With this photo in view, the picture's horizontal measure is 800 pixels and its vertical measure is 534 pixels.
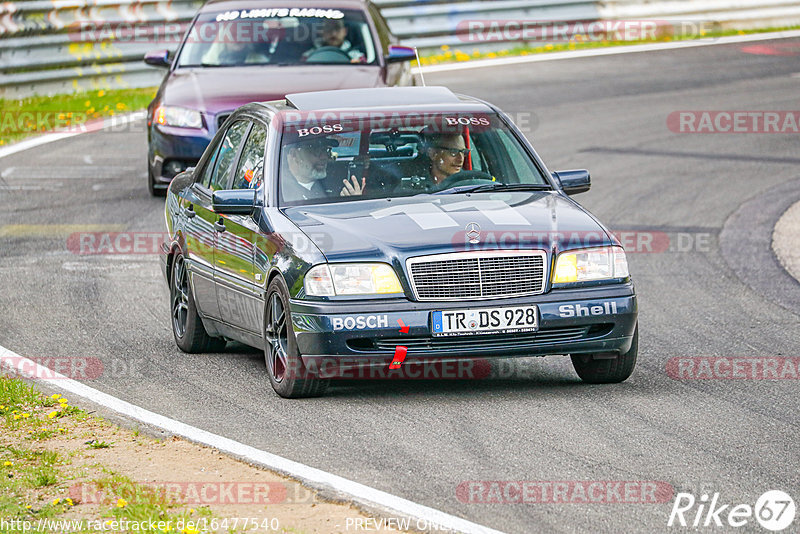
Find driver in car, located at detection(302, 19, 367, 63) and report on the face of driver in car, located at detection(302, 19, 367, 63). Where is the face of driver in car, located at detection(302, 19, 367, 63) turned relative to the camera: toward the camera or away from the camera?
toward the camera

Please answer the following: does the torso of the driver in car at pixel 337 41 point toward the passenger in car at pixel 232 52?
no

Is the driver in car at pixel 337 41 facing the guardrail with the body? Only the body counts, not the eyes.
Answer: no

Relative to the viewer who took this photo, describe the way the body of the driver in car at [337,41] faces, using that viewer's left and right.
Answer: facing the viewer

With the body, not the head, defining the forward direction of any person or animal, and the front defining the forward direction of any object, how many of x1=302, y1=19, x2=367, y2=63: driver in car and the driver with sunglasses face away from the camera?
0

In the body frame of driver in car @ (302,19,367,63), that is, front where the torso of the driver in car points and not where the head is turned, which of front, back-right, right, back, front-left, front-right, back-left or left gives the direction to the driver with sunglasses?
front

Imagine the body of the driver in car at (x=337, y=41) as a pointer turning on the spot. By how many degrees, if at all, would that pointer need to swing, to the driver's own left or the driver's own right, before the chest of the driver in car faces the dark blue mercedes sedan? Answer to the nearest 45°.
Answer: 0° — they already face it

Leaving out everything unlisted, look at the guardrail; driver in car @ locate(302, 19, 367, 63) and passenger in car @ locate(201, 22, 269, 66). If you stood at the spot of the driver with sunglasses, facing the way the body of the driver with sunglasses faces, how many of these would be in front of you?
0

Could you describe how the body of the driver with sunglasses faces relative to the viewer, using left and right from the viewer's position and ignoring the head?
facing the viewer and to the right of the viewer

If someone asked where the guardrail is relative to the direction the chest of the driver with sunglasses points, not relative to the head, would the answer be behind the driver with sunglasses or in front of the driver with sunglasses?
behind
